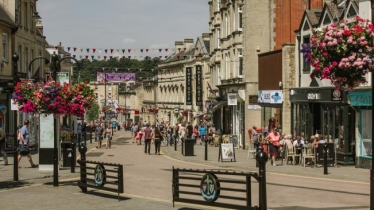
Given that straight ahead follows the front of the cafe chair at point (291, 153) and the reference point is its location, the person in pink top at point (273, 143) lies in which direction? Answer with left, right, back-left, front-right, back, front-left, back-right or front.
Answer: back

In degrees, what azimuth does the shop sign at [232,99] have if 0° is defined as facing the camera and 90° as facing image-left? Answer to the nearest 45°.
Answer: approximately 0°

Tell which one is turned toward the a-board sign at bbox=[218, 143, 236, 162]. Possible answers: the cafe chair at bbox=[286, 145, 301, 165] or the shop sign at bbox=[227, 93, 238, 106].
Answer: the shop sign

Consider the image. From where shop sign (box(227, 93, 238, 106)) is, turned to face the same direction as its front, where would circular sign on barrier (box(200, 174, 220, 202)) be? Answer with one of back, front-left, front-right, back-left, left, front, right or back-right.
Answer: front

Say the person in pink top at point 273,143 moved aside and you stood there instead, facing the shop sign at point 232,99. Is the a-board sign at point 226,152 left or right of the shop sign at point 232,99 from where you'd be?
left

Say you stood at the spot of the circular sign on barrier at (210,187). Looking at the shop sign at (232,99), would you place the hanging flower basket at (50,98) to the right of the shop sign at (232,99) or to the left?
left

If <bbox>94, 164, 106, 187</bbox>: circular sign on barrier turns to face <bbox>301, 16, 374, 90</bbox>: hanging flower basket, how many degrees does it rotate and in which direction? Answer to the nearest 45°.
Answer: approximately 90° to its left

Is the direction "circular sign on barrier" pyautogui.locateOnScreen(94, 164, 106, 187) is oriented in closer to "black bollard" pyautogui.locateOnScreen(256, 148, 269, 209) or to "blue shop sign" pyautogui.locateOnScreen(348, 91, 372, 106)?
the black bollard

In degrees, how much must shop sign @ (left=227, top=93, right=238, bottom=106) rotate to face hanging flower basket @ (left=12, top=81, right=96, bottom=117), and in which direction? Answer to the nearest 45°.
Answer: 0° — it already faces it

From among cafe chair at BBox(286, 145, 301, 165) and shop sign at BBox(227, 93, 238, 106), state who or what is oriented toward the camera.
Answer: the shop sign

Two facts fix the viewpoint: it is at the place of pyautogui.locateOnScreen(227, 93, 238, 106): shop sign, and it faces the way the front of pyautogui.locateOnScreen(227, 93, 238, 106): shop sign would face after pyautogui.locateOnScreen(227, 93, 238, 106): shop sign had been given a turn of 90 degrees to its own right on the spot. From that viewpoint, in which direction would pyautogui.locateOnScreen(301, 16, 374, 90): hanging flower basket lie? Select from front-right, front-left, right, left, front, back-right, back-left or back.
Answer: left

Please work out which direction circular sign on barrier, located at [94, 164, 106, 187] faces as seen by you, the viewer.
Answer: facing the viewer and to the left of the viewer
